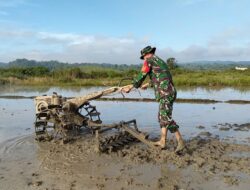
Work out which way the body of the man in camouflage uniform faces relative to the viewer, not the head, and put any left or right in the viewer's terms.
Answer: facing to the left of the viewer

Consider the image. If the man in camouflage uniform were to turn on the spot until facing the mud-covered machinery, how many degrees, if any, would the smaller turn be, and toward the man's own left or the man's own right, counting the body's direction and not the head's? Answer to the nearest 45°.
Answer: approximately 45° to the man's own right
